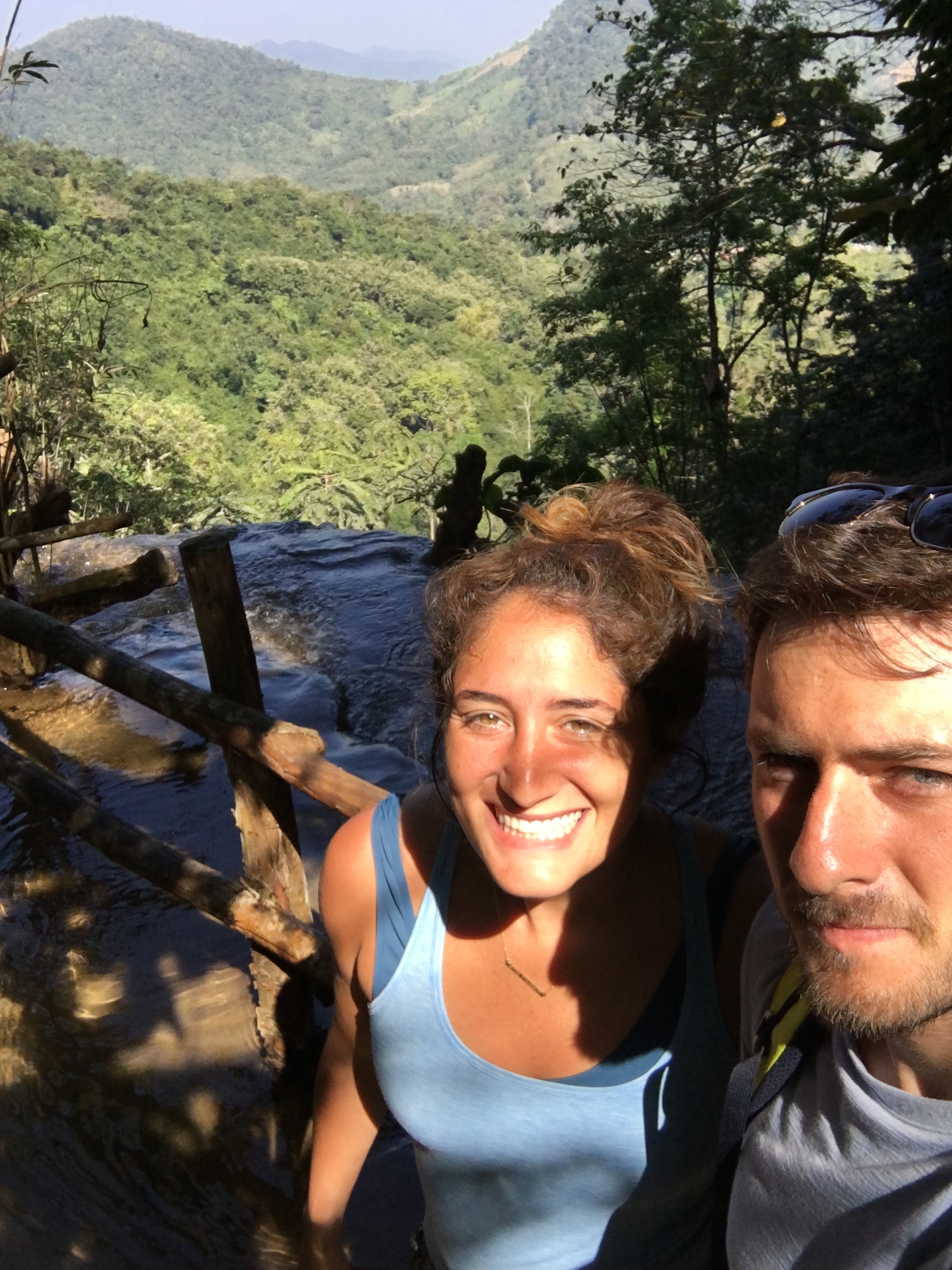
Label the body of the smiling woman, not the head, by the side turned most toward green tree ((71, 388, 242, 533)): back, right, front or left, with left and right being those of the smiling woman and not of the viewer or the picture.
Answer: back

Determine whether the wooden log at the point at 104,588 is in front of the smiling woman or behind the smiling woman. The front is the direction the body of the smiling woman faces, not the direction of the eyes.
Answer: behind

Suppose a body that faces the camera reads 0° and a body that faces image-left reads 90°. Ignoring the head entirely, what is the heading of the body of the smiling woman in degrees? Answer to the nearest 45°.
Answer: approximately 0°

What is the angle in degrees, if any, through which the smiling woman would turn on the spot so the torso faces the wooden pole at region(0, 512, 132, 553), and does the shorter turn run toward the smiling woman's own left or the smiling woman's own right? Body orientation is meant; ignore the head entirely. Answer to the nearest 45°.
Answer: approximately 135° to the smiling woman's own right

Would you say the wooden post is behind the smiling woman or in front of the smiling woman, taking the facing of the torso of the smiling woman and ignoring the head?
behind

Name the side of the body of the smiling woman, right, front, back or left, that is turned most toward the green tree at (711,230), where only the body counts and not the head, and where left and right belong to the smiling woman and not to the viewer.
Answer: back
